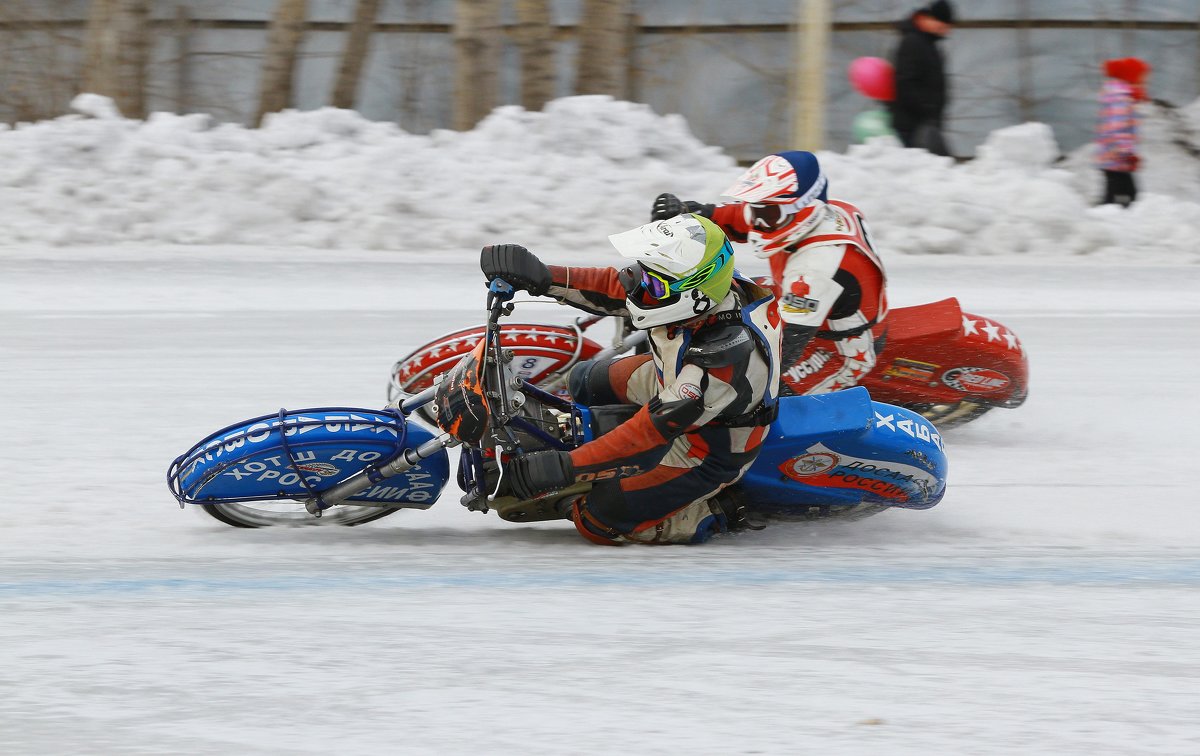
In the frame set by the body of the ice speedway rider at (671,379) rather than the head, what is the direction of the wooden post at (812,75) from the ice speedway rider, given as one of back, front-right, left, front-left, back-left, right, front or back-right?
right

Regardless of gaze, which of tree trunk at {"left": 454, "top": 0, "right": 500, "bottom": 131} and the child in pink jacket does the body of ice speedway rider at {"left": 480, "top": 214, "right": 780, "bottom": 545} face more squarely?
the tree trunk

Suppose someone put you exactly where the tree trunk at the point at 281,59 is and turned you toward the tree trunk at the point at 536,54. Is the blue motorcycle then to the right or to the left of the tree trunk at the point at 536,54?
right

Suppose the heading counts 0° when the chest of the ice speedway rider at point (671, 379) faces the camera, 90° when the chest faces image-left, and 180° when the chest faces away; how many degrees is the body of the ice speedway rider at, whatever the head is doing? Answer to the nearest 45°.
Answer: approximately 90°

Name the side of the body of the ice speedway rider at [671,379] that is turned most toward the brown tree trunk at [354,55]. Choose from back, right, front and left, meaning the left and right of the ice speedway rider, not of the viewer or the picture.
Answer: right

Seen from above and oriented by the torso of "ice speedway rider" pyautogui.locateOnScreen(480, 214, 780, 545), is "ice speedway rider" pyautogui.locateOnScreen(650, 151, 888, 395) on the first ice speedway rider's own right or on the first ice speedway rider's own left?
on the first ice speedway rider's own right

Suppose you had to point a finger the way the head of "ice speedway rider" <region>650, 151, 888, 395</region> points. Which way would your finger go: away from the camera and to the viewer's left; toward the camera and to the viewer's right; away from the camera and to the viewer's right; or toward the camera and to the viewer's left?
toward the camera and to the viewer's left

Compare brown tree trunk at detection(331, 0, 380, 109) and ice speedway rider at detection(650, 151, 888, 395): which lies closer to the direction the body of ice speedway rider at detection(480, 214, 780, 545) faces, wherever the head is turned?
the brown tree trunk
